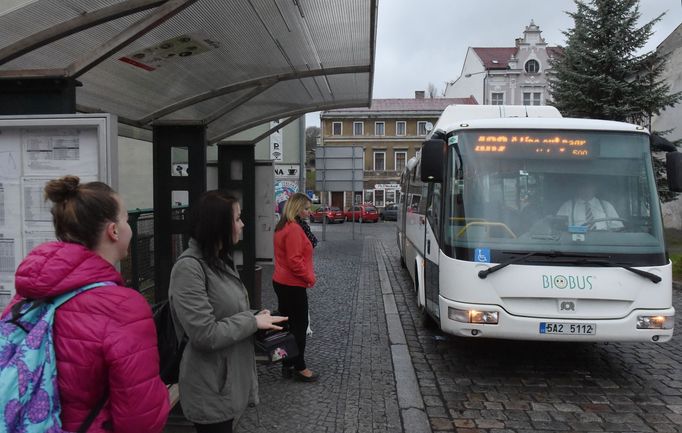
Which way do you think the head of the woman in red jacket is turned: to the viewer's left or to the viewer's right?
to the viewer's right

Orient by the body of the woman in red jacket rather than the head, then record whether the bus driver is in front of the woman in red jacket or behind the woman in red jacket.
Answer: in front

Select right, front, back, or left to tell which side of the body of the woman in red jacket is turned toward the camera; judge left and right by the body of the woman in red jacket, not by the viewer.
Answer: right

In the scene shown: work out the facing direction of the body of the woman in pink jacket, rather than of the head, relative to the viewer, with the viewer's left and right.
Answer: facing away from the viewer and to the right of the viewer

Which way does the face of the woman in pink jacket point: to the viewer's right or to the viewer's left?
to the viewer's right

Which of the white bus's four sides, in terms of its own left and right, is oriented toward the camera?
front

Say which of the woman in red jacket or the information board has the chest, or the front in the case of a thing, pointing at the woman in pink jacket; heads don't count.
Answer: the information board

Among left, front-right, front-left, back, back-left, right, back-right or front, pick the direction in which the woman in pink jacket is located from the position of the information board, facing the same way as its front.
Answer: front

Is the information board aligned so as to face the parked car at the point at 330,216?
no

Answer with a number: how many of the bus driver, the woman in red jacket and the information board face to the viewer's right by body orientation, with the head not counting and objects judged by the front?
1

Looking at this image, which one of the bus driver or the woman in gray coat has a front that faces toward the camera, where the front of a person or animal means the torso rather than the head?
the bus driver

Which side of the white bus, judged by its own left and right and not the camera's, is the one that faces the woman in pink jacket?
front

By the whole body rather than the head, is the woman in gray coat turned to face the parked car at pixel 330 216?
no

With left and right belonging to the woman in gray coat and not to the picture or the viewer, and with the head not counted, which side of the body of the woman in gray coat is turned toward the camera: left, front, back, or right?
right

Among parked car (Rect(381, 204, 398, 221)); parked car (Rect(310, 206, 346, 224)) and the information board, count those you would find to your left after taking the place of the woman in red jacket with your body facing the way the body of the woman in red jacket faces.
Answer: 2

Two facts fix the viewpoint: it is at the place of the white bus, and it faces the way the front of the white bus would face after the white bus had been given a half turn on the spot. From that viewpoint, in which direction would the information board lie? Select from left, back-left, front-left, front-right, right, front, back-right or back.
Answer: back-left

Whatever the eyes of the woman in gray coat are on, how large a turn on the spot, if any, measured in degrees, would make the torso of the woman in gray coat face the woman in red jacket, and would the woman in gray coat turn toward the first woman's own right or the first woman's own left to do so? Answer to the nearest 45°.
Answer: approximately 90° to the first woman's own left

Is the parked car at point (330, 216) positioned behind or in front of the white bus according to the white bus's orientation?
behind
